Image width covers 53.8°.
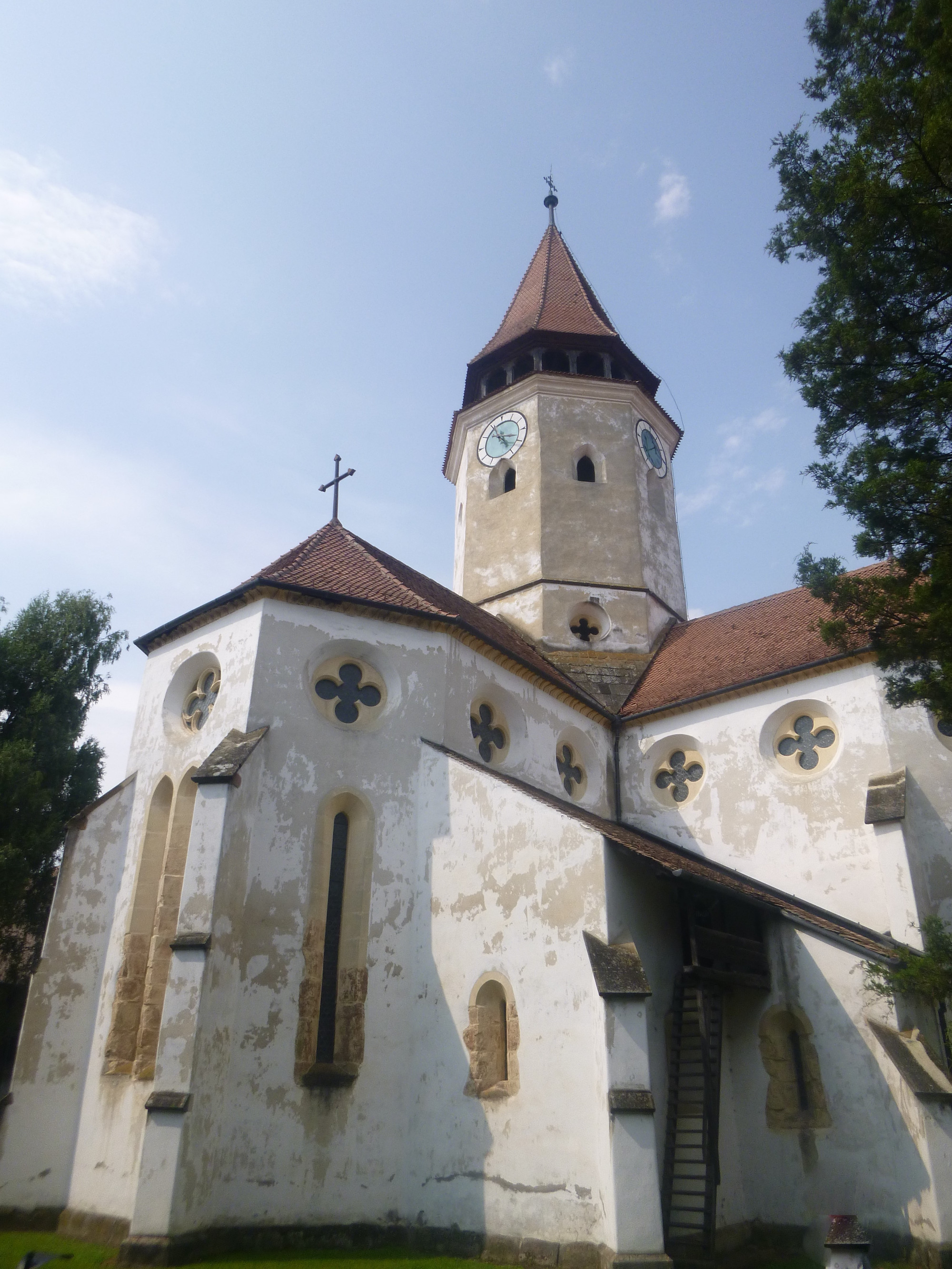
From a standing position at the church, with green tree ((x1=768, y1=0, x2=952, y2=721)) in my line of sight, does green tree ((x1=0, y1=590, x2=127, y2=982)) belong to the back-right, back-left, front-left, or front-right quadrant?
back-right

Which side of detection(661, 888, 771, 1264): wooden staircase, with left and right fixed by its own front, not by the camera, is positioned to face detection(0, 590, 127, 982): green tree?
right

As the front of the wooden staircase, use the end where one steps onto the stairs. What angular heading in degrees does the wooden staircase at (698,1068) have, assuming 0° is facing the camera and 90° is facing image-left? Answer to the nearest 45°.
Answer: approximately 0°
